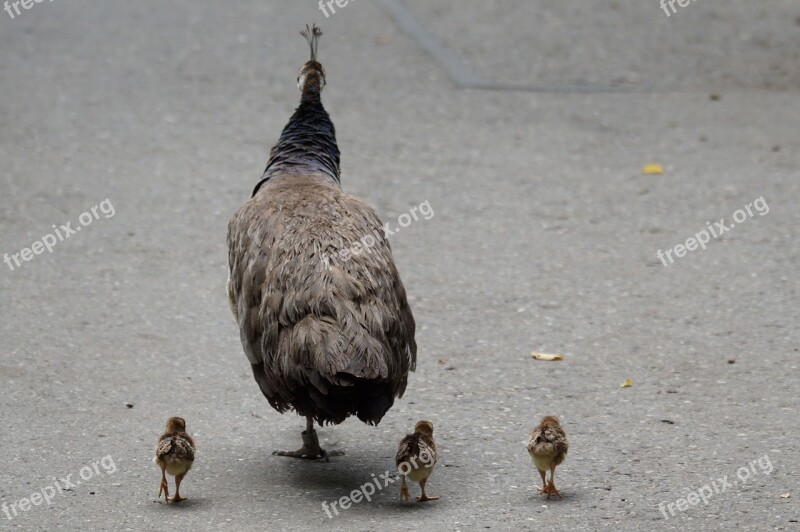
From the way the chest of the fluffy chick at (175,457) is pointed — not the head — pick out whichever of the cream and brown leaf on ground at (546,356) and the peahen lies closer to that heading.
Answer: the cream and brown leaf on ground

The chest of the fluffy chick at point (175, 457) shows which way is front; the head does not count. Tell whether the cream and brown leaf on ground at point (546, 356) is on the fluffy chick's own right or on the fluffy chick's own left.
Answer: on the fluffy chick's own right

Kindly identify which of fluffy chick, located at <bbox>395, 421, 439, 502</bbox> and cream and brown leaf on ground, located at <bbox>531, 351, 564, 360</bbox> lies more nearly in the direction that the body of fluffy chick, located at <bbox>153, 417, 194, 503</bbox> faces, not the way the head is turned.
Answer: the cream and brown leaf on ground

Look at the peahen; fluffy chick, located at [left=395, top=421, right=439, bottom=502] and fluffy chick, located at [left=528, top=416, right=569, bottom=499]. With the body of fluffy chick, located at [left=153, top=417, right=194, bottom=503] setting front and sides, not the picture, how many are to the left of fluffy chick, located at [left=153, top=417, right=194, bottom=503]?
0

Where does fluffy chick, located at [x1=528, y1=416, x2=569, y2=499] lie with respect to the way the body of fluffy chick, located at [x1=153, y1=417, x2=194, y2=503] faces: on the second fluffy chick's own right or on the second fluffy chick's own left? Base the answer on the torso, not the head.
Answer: on the second fluffy chick's own right

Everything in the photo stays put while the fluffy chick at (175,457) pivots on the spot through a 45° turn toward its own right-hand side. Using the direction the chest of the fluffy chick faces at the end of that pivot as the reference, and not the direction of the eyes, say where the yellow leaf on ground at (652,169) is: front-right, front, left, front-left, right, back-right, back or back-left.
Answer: front

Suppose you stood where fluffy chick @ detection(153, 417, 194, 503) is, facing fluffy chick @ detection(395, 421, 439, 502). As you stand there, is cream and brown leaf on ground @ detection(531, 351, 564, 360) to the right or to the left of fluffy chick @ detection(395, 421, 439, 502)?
left

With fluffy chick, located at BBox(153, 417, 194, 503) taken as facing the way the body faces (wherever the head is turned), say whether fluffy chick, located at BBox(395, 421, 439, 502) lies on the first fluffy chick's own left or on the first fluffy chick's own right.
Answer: on the first fluffy chick's own right

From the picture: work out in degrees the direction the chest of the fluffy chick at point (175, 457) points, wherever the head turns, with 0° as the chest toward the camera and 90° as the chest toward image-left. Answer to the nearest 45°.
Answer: approximately 180°

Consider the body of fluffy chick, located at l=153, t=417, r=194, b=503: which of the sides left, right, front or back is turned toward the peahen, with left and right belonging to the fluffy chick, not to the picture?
right
